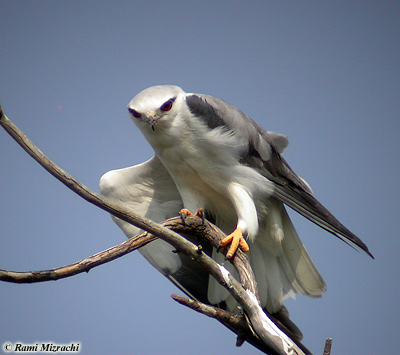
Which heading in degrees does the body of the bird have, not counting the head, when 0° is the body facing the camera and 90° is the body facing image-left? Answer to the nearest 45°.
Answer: approximately 45°
